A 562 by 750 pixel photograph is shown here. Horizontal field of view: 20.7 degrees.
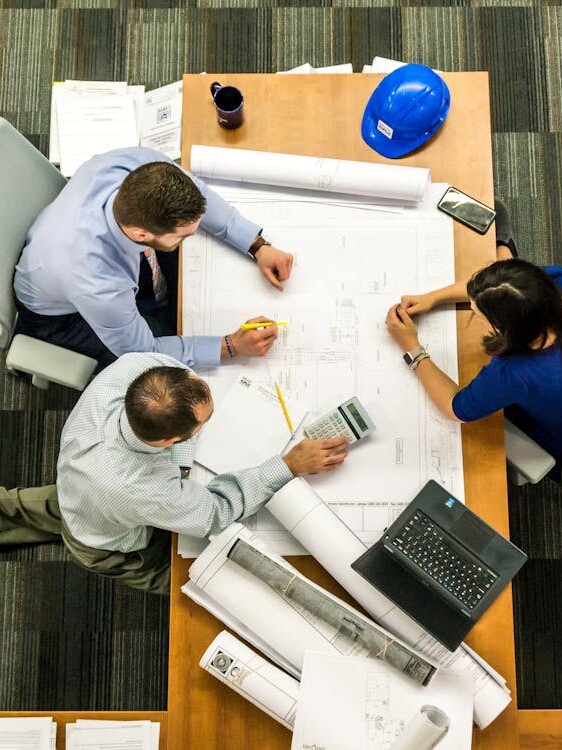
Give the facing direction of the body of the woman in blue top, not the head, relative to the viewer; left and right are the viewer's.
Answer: facing to the left of the viewer

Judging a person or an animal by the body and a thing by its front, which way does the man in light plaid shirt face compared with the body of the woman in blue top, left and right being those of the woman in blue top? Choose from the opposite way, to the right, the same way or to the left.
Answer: the opposite way

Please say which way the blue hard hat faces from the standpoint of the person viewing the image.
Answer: facing the viewer and to the left of the viewer

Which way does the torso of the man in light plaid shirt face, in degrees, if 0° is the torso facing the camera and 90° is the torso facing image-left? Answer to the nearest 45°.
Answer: approximately 270°

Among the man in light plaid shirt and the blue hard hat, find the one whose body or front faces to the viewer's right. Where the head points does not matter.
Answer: the man in light plaid shirt

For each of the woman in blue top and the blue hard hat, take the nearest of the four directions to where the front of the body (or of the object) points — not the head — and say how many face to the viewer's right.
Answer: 0
